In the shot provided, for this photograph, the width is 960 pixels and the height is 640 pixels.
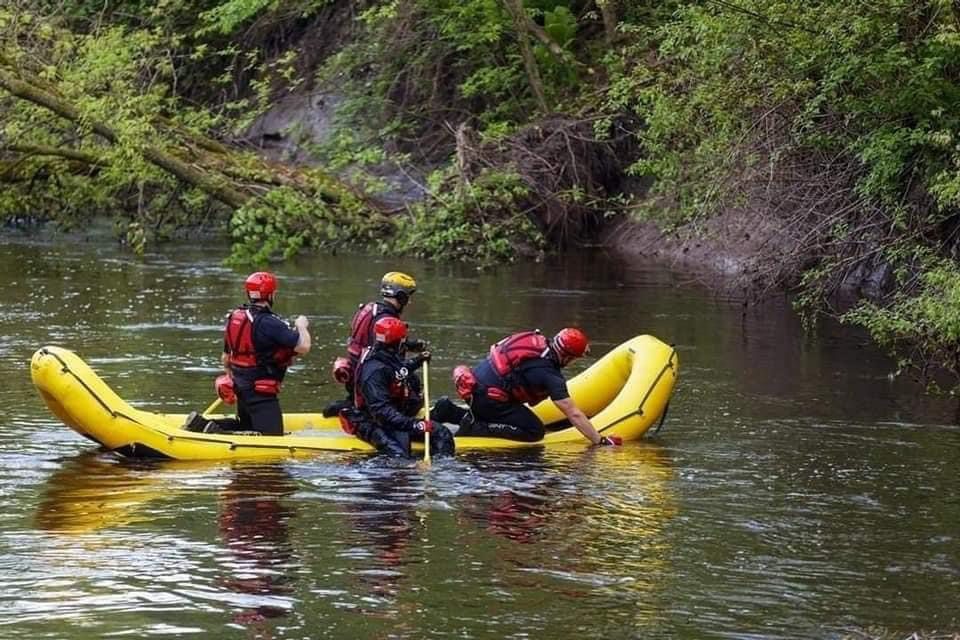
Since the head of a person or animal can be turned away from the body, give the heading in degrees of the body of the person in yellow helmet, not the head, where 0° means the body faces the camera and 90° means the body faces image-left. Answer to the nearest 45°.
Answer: approximately 270°

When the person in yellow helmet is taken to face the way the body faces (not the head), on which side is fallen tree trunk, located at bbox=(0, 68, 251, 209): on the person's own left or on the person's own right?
on the person's own left

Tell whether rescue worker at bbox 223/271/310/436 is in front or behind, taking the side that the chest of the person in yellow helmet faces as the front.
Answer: behind

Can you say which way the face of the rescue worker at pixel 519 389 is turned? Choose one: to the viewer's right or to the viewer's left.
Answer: to the viewer's right

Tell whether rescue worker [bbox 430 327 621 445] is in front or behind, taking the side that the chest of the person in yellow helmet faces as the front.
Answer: in front
